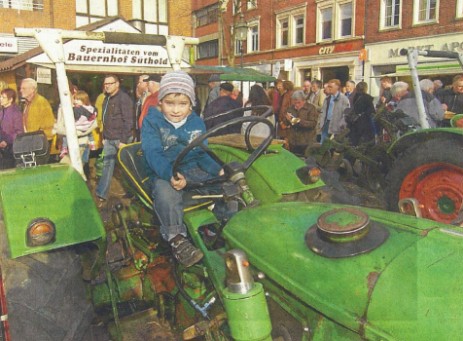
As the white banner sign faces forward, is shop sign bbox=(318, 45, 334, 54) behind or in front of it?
behind

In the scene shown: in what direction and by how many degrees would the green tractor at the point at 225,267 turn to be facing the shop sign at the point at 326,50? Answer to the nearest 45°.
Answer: approximately 135° to its left

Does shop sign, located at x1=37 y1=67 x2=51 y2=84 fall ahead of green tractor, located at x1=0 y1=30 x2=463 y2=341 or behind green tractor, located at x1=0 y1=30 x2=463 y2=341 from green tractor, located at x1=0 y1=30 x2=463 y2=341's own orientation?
behind

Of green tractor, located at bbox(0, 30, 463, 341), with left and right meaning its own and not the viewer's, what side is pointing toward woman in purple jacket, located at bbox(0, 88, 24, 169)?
back

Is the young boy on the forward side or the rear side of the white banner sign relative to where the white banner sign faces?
on the forward side

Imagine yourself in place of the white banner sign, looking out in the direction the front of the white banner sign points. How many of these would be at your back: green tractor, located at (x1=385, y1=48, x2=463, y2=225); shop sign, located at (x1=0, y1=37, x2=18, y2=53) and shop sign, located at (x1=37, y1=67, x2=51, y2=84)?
2

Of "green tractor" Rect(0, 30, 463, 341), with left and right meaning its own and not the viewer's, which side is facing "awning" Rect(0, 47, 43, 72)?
back

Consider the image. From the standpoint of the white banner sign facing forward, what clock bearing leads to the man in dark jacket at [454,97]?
The man in dark jacket is roughly at 9 o'clock from the white banner sign.

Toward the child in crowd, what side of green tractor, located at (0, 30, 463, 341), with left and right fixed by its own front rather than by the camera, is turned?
back

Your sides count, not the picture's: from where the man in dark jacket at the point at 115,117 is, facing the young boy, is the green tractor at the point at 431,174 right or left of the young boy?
left
